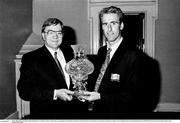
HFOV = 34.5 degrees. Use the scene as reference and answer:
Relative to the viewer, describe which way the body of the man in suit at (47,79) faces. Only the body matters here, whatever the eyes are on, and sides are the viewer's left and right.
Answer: facing the viewer and to the right of the viewer

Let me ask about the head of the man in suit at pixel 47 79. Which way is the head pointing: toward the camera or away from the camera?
toward the camera

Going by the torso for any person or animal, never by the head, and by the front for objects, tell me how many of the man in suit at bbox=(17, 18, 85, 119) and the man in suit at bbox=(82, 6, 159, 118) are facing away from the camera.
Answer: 0

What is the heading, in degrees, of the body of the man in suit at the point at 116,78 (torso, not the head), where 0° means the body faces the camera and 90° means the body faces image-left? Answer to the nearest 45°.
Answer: approximately 45°
